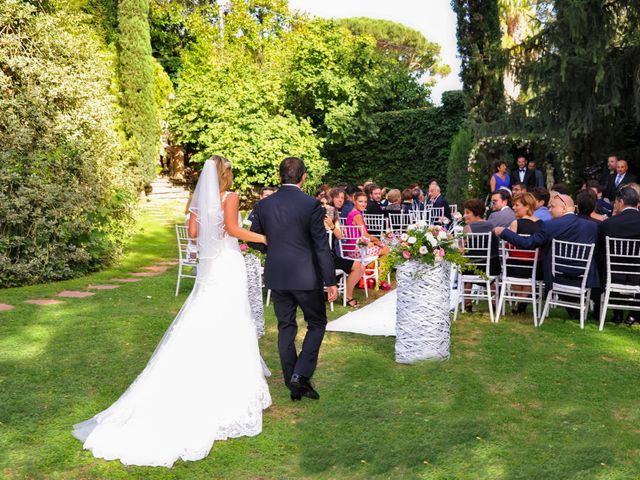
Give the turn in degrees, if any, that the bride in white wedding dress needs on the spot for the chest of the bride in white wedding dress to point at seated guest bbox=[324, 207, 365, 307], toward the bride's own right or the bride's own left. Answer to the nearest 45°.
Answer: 0° — they already face them

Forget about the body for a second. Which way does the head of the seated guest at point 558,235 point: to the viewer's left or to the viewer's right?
to the viewer's left

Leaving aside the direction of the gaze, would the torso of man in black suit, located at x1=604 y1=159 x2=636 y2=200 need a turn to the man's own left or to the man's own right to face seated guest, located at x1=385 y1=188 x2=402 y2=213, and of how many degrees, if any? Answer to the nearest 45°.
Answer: approximately 45° to the man's own right

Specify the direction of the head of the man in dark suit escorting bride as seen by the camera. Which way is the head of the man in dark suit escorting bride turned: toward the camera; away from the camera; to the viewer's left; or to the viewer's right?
away from the camera

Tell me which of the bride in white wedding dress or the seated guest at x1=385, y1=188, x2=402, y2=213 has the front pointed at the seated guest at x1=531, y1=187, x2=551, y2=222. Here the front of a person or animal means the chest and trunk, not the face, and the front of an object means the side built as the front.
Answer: the bride in white wedding dress
